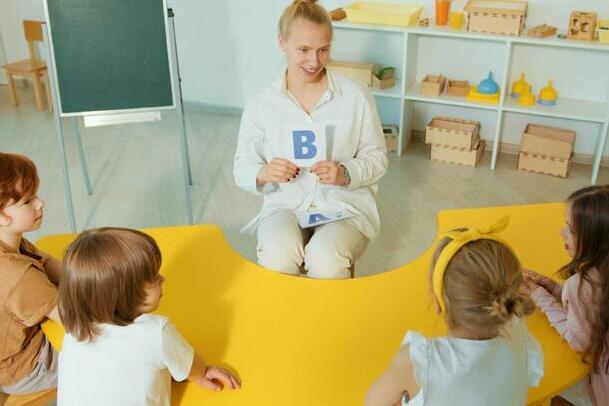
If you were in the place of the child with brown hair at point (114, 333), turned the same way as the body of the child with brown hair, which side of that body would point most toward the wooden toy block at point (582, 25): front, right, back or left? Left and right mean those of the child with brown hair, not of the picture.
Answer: front

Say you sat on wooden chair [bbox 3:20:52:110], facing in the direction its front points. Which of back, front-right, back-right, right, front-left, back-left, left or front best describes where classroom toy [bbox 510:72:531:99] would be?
left

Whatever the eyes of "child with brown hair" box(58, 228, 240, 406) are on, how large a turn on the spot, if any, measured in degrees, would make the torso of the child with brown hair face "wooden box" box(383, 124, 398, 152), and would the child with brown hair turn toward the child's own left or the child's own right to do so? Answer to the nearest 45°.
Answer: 0° — they already face it

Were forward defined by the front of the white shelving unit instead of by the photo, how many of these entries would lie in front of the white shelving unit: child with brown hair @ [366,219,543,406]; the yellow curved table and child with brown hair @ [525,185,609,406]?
3

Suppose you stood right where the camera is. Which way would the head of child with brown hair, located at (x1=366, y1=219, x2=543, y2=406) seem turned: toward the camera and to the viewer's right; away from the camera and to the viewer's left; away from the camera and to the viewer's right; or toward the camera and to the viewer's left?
away from the camera and to the viewer's left

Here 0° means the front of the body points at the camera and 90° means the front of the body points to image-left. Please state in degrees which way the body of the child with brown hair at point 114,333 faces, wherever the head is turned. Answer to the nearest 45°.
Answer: approximately 225°

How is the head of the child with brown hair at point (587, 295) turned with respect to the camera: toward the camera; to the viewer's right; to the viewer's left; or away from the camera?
to the viewer's left

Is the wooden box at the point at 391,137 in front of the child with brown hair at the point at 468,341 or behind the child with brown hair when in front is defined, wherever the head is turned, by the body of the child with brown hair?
in front

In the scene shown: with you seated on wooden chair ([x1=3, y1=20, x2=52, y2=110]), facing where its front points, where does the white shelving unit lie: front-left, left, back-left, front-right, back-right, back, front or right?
left

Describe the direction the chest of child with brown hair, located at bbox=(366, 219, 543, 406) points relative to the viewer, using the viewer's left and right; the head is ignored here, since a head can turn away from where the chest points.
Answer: facing away from the viewer and to the left of the viewer

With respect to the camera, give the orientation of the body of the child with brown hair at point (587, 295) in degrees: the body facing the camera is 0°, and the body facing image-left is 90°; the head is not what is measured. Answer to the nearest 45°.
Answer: approximately 90°

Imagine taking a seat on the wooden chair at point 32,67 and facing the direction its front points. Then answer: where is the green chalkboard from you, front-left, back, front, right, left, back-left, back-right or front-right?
front-left

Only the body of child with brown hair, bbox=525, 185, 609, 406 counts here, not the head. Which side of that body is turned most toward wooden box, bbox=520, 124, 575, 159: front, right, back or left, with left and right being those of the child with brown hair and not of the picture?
right

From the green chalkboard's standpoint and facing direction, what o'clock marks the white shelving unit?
The white shelving unit is roughly at 9 o'clock from the green chalkboard.

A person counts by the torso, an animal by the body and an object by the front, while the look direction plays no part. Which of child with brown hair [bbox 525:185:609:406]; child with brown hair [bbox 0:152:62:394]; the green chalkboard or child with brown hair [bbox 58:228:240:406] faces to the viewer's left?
child with brown hair [bbox 525:185:609:406]

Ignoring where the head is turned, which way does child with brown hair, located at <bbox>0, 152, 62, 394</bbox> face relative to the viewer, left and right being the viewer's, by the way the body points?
facing to the right of the viewer
